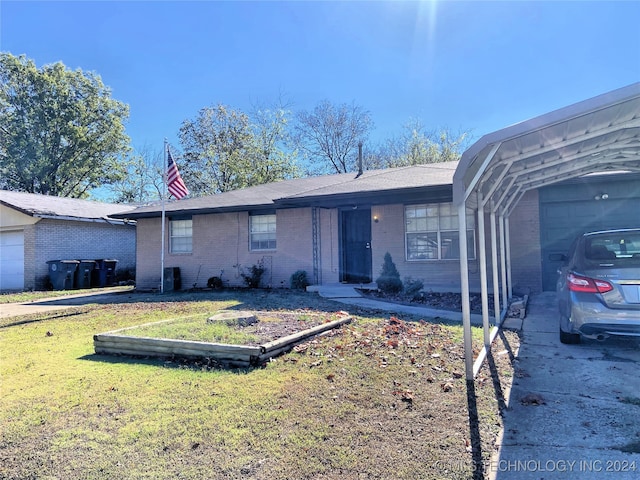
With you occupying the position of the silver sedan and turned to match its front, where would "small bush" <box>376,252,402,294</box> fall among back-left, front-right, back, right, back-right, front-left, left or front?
front-left

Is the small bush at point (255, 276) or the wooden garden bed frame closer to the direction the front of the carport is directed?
the wooden garden bed frame

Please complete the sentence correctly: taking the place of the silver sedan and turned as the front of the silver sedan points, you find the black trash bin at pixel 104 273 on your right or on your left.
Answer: on your left

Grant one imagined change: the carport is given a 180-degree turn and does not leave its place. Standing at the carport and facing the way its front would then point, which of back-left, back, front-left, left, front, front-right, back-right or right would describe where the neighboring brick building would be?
left

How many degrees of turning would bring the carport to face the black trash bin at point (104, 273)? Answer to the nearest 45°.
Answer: approximately 90° to its right

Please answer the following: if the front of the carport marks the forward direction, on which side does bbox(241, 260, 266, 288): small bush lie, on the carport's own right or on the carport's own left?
on the carport's own right

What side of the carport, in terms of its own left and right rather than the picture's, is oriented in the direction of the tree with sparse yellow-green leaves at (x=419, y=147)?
back

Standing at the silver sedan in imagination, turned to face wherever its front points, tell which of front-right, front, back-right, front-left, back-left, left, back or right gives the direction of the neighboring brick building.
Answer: left

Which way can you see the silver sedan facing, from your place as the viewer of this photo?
facing away from the viewer

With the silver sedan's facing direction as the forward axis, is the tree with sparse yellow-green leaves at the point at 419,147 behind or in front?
in front

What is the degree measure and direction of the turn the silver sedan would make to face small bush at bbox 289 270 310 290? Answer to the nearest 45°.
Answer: approximately 45° to its left

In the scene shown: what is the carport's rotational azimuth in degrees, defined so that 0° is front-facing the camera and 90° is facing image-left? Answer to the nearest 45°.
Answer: approximately 0°

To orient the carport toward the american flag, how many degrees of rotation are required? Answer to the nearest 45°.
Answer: approximately 90° to its right

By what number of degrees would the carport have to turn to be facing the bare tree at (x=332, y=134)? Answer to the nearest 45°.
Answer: approximately 135° to its right
